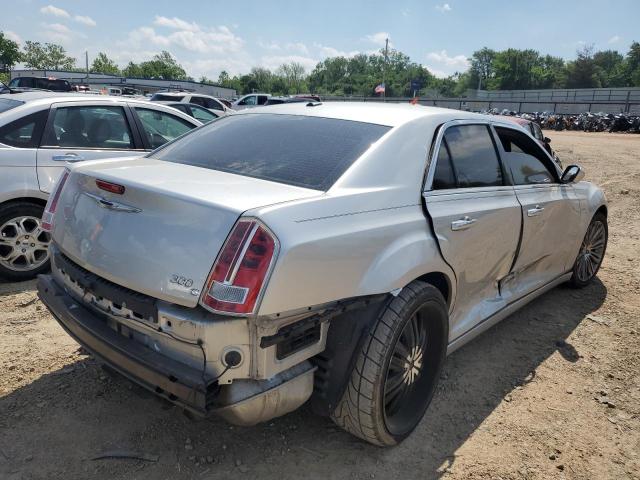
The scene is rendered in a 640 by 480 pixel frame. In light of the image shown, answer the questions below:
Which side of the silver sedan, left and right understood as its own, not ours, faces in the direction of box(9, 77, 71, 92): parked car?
left

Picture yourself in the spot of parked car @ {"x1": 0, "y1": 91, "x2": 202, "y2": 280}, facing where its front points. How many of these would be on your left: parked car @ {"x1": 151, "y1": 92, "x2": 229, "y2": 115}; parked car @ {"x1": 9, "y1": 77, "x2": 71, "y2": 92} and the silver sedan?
2

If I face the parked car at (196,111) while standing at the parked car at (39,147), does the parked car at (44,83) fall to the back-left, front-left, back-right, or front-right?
front-left

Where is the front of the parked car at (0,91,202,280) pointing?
to the viewer's right

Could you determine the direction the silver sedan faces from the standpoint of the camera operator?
facing away from the viewer and to the right of the viewer

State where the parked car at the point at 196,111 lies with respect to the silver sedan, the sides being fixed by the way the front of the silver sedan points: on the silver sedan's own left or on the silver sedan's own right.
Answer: on the silver sedan's own left

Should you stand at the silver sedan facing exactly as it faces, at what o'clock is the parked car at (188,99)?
The parked car is roughly at 10 o'clock from the silver sedan.

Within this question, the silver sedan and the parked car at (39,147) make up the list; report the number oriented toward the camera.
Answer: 0

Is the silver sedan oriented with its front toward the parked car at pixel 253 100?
no

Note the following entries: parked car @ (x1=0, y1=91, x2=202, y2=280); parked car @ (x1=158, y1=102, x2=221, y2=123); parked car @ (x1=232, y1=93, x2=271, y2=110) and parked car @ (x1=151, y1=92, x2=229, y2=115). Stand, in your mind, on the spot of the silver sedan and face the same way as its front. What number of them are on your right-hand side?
0

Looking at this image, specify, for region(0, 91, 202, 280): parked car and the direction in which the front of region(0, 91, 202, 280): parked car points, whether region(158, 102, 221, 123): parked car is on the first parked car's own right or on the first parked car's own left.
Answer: on the first parked car's own left

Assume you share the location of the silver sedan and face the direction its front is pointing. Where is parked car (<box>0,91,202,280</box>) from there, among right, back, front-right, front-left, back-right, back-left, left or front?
left
